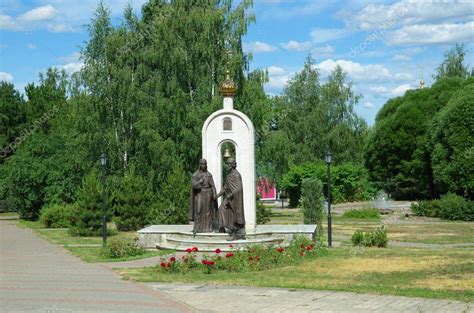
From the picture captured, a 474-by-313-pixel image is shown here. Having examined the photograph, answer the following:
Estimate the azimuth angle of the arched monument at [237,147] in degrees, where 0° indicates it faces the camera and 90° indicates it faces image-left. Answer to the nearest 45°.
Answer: approximately 0°

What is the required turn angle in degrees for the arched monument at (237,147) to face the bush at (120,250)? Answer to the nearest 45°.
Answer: approximately 45° to its right

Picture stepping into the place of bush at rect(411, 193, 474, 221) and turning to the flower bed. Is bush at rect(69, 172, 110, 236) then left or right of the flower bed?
right

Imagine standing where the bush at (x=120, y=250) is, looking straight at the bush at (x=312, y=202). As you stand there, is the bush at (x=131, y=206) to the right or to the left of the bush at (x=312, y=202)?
left

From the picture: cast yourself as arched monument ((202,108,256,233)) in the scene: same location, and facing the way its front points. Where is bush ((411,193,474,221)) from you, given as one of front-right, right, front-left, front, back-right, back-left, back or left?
back-left

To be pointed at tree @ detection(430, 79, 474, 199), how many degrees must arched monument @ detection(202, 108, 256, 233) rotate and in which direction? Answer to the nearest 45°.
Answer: approximately 135° to its left
